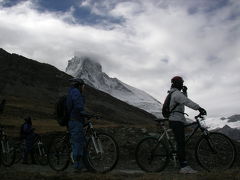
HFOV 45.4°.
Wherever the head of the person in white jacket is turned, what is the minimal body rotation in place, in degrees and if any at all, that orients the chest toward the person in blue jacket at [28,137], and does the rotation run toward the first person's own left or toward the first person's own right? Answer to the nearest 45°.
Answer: approximately 135° to the first person's own left

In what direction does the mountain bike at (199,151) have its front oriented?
to the viewer's right

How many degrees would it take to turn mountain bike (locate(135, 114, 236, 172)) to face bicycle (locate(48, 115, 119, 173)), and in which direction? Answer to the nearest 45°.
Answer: approximately 180°

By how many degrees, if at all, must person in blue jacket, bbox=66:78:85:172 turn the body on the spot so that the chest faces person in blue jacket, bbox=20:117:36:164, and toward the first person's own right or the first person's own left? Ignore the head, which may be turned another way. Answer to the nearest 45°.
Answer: approximately 90° to the first person's own left

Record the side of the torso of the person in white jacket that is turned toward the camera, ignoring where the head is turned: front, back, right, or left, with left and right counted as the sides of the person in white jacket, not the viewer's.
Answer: right
